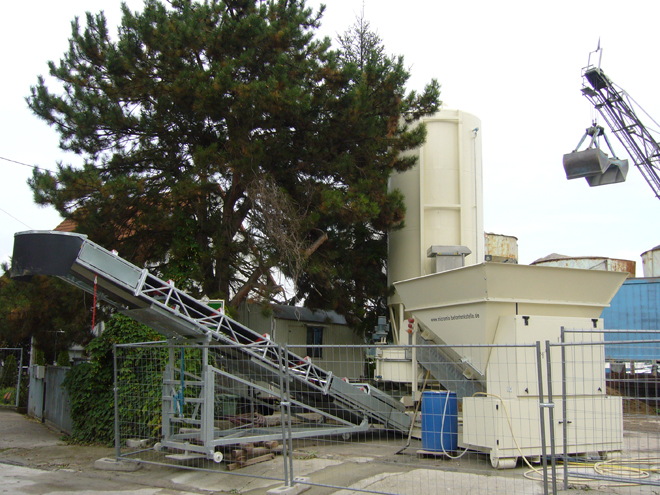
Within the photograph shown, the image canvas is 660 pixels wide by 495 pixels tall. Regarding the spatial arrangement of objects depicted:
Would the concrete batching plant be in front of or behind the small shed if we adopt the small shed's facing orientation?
in front

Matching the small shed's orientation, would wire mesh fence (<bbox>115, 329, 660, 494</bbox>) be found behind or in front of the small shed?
in front

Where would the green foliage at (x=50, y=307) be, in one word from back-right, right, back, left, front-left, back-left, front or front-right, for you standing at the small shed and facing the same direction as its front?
right

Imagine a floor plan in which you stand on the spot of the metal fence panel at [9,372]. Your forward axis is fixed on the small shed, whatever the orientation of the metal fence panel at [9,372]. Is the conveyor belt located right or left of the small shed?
right

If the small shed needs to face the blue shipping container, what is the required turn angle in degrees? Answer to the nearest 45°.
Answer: approximately 45° to its left

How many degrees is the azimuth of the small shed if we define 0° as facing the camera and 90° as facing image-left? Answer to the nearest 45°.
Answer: approximately 315°

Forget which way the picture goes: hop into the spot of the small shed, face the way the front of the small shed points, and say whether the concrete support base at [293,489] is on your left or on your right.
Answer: on your right

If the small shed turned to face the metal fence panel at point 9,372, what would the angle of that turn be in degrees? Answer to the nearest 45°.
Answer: approximately 135° to its right

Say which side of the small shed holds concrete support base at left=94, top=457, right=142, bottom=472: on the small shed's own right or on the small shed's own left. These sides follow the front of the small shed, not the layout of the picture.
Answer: on the small shed's own right

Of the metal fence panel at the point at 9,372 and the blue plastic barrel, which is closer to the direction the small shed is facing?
the blue plastic barrel

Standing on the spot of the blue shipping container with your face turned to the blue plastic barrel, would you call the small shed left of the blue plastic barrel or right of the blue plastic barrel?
right
